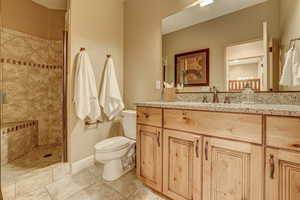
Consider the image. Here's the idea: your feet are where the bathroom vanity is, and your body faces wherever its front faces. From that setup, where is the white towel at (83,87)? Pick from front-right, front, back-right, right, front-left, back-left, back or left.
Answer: front-right

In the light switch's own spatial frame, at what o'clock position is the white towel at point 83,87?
The white towel is roughly at 1 o'clock from the light switch.

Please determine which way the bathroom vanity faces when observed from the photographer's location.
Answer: facing the viewer and to the left of the viewer

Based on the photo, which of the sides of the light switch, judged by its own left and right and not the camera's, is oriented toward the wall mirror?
left

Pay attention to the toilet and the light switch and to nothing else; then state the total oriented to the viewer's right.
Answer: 0

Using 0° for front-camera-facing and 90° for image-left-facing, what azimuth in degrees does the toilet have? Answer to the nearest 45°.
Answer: approximately 45°

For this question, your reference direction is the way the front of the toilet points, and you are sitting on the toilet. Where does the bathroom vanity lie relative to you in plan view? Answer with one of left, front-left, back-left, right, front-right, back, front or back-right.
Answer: left
